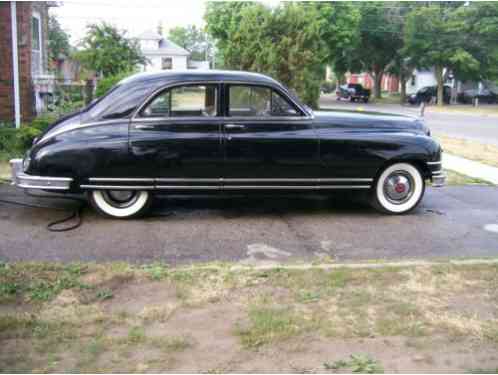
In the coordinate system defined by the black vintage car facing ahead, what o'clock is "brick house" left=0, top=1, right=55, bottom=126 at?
The brick house is roughly at 8 o'clock from the black vintage car.

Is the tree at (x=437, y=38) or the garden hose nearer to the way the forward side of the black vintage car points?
the tree

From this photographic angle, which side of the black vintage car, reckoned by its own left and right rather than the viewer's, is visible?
right

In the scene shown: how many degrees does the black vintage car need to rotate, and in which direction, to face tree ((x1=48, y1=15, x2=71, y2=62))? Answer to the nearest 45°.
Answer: approximately 90° to its left

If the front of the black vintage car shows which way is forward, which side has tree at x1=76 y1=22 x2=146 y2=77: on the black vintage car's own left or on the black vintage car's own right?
on the black vintage car's own left

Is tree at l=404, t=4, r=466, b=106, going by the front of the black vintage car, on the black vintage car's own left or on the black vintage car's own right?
on the black vintage car's own left

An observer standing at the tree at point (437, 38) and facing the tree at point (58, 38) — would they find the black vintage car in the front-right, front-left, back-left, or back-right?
front-left

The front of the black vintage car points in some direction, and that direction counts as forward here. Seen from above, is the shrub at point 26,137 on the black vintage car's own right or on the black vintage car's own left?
on the black vintage car's own left
